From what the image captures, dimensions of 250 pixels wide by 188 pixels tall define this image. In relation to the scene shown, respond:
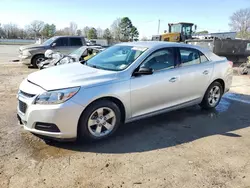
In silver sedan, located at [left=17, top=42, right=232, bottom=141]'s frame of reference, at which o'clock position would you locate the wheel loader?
The wheel loader is roughly at 5 o'clock from the silver sedan.

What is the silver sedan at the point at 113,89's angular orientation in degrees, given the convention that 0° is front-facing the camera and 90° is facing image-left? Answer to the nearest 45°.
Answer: approximately 45°
